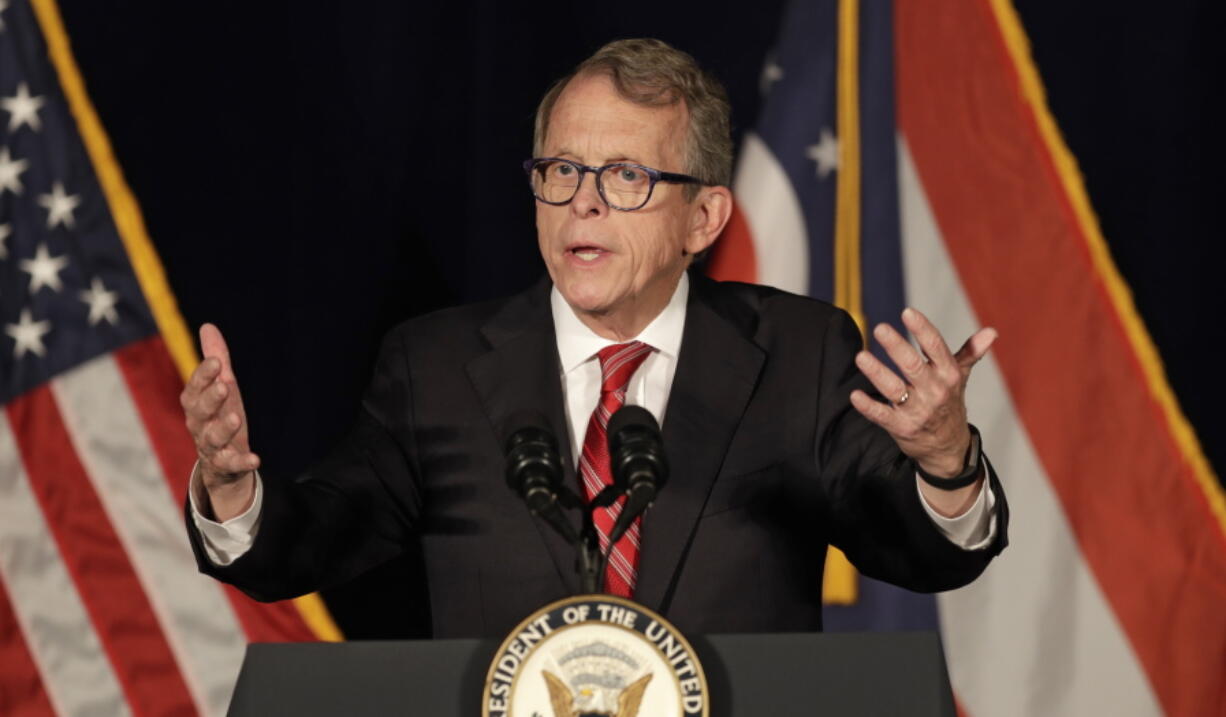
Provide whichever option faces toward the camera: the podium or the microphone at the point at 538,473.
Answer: the podium

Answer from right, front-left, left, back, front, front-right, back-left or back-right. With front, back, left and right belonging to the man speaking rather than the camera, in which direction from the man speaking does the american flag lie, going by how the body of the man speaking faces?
back-right

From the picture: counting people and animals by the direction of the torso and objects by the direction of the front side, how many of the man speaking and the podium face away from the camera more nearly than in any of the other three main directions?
0

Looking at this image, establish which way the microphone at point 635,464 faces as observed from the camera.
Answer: facing away from the viewer

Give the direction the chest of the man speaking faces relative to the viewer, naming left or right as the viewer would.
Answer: facing the viewer

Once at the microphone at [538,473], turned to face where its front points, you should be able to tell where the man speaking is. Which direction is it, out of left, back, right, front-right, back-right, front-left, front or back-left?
front

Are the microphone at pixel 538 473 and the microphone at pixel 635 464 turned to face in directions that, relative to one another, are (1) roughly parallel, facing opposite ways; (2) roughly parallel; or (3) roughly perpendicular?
roughly parallel

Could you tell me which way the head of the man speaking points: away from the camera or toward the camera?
toward the camera

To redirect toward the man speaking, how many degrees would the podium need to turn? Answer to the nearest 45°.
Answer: approximately 180°

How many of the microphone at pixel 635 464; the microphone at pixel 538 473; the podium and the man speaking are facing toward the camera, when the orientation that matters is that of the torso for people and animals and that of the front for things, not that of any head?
2

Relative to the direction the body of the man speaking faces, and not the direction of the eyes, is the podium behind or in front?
in front

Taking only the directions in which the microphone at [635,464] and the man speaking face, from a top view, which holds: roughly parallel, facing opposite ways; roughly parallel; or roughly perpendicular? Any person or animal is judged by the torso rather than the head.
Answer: roughly parallel, facing opposite ways

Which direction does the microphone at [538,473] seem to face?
away from the camera

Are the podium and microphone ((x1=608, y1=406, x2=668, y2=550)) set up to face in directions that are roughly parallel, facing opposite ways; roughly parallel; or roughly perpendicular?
roughly parallel, facing opposite ways

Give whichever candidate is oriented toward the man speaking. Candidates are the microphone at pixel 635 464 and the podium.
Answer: the microphone

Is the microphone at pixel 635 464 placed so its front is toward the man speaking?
yes
